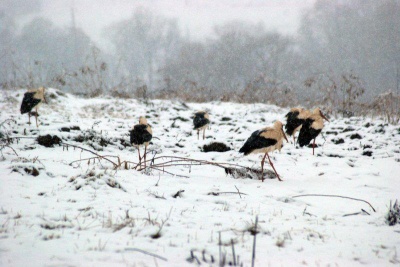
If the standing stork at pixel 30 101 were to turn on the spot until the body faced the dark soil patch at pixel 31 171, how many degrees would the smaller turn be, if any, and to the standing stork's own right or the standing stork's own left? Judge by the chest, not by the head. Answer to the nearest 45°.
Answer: approximately 90° to the standing stork's own right

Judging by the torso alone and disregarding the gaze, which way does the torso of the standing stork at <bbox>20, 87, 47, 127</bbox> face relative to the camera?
to the viewer's right

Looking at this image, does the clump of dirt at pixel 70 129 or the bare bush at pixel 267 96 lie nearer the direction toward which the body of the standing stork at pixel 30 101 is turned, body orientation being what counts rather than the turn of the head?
the bare bush

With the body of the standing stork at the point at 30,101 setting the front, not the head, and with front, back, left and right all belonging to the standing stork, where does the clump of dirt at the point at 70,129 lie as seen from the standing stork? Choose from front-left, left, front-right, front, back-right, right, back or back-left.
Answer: front-right

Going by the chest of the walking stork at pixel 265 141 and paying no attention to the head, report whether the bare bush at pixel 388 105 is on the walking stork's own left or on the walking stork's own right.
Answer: on the walking stork's own left

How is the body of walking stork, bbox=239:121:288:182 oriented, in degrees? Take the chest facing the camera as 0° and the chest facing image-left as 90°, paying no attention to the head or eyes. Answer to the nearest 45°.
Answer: approximately 270°

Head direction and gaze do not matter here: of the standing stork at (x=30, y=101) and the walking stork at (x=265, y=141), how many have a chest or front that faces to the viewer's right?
2

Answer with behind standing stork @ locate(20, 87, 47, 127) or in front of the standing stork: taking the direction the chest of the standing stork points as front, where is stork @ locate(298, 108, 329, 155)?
in front

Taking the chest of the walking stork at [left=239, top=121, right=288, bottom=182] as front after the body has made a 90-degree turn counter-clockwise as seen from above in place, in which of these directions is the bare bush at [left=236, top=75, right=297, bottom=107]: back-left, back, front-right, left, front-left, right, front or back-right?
front

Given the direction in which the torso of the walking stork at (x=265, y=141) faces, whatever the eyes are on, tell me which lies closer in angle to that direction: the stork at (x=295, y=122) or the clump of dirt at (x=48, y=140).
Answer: the stork
